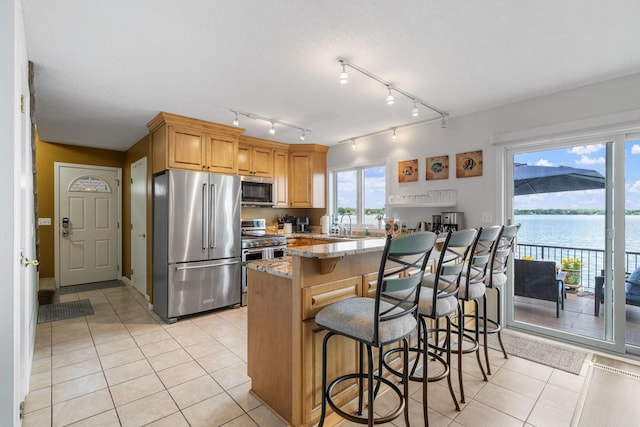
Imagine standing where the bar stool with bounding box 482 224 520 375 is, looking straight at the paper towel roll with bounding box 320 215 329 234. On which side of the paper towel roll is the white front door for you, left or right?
left

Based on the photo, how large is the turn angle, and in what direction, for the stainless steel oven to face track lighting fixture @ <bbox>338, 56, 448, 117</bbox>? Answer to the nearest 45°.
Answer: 0° — it already faces it

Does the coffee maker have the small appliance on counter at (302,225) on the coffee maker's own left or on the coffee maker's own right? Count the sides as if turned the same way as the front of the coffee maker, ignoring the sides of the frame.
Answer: on the coffee maker's own right

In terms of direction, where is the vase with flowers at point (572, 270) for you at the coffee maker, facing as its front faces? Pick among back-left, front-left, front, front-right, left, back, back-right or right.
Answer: back-left

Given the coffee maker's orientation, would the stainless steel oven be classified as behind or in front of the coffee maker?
in front

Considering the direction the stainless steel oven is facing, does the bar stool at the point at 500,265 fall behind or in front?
in front

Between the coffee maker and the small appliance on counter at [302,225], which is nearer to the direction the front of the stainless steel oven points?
the coffee maker

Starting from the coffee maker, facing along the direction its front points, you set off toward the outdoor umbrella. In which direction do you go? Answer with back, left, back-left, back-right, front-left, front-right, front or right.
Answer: back-left

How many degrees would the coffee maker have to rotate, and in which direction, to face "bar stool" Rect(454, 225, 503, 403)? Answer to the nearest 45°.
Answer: approximately 45° to its left

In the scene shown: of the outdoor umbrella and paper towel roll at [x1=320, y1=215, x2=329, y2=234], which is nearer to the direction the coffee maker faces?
the paper towel roll

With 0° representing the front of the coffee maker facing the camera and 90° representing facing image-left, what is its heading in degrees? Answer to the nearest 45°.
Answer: approximately 45°
